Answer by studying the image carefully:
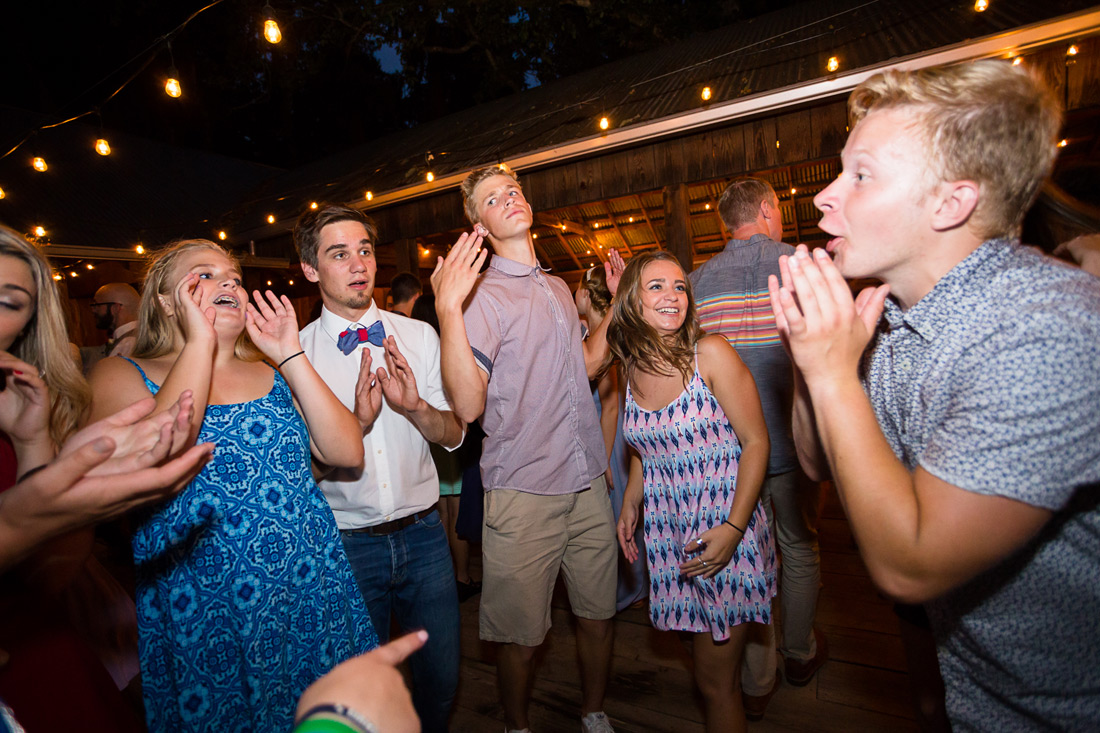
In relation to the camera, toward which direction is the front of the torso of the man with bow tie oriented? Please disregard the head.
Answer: toward the camera

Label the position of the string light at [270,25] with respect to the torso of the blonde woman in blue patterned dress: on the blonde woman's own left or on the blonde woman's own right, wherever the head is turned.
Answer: on the blonde woman's own left

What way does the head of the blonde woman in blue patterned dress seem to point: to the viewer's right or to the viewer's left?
to the viewer's right

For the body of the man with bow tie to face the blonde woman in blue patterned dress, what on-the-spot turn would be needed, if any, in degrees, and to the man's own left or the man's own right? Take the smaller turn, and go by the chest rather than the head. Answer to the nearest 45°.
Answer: approximately 45° to the man's own right

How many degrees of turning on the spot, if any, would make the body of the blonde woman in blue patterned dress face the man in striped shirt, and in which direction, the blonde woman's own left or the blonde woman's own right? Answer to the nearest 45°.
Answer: approximately 45° to the blonde woman's own left

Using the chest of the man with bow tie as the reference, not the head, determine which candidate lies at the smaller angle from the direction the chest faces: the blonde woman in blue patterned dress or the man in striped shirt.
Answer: the blonde woman in blue patterned dress

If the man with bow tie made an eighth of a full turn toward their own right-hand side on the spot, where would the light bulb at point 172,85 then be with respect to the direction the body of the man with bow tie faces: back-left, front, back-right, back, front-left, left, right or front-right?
back-right

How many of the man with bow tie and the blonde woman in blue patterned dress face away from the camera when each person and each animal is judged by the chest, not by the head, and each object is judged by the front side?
0

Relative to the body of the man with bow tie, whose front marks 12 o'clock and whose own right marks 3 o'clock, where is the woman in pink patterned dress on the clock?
The woman in pink patterned dress is roughly at 10 o'clock from the man with bow tie.

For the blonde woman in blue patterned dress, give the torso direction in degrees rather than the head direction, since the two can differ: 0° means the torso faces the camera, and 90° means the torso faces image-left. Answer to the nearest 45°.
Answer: approximately 315°

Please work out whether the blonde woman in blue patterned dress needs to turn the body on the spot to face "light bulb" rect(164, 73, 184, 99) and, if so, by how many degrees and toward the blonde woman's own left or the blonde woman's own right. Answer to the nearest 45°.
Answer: approximately 135° to the blonde woman's own left
